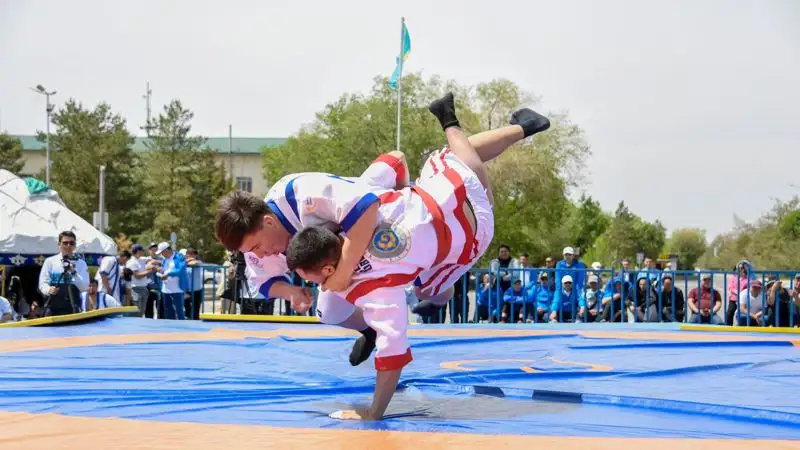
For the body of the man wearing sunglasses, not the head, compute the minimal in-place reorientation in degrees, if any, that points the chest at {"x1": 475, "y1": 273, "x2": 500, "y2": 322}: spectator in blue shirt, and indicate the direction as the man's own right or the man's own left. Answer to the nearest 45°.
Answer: approximately 90° to the man's own left

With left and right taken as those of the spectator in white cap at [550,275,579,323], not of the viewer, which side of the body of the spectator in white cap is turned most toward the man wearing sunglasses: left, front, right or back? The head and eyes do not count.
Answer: right

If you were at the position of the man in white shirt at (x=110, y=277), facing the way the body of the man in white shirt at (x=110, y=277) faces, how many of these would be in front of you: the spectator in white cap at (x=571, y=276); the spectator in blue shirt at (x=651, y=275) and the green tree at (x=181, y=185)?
2

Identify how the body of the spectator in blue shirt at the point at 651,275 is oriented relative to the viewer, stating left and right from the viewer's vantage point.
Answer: facing the viewer

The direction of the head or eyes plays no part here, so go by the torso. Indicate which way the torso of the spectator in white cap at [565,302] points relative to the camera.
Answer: toward the camera

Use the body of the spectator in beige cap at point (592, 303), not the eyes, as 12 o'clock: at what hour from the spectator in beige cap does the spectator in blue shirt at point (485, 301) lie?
The spectator in blue shirt is roughly at 3 o'clock from the spectator in beige cap.

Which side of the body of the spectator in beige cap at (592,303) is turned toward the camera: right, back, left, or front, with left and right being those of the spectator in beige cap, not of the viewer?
front

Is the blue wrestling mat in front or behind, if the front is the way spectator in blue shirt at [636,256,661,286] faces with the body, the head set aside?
in front

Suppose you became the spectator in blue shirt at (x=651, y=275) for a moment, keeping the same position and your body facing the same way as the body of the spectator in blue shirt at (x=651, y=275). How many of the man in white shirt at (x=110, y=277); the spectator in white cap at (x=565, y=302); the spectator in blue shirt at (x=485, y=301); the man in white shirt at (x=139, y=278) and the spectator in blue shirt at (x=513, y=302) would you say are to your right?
5
